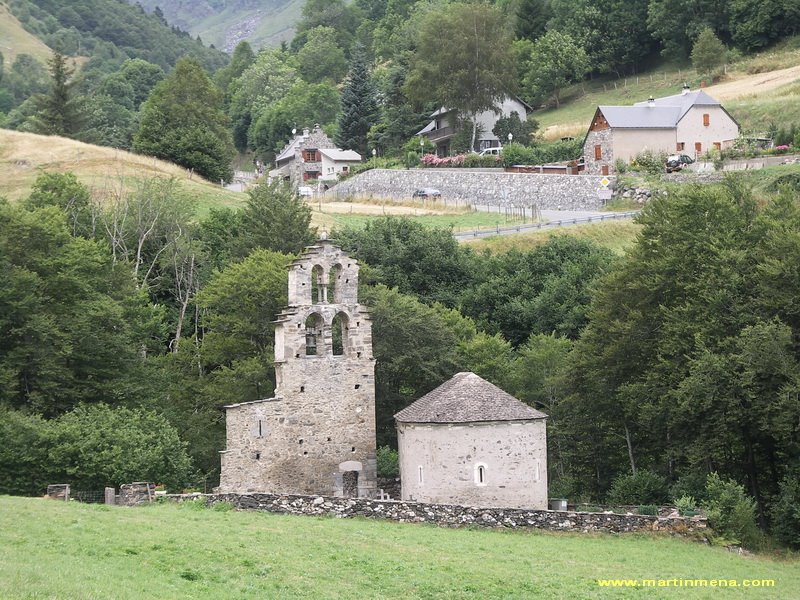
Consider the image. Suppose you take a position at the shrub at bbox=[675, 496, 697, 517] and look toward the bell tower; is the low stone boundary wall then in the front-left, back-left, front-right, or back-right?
front-left

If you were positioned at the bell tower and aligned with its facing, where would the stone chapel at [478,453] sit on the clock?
The stone chapel is roughly at 10 o'clock from the bell tower.

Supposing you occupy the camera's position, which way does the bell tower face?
facing the viewer

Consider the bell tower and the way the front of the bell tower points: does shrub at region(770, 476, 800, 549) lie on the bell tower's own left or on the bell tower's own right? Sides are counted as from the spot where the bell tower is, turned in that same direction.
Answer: on the bell tower's own left

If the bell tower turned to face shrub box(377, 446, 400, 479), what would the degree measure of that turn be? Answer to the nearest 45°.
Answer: approximately 135° to its left

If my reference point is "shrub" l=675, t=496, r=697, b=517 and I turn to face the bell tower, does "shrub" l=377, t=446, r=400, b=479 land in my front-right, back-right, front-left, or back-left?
front-right

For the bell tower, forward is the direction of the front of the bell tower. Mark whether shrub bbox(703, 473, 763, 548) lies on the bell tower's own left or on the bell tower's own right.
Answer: on the bell tower's own left

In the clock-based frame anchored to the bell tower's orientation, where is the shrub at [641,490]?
The shrub is roughly at 9 o'clock from the bell tower.

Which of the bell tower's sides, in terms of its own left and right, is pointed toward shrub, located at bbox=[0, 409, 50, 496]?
right

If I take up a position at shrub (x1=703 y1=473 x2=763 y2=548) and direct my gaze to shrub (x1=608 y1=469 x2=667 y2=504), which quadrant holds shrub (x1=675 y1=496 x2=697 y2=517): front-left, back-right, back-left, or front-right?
front-left

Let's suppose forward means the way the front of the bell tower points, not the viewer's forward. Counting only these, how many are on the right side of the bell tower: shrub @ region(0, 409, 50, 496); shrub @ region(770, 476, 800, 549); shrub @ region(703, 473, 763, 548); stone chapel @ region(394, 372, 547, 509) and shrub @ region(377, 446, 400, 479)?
1

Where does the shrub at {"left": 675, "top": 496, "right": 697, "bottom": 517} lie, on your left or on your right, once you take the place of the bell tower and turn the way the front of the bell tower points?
on your left
